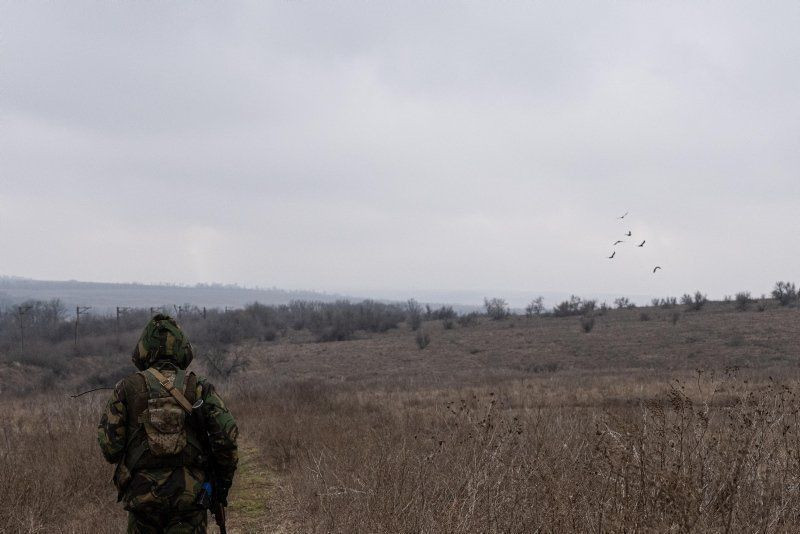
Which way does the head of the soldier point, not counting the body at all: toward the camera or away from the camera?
away from the camera

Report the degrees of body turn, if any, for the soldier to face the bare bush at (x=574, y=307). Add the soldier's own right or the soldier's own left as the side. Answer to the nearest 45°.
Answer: approximately 45° to the soldier's own right

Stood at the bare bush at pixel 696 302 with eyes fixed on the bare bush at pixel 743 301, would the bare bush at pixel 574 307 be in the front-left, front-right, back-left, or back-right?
back-right

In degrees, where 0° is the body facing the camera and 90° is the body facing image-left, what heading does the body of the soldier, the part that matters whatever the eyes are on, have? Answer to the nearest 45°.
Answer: approximately 180°

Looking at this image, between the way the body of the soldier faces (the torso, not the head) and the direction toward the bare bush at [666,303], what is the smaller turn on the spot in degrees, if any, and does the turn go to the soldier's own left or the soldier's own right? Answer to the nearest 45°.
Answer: approximately 45° to the soldier's own right

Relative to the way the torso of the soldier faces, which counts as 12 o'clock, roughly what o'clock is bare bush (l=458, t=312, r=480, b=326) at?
The bare bush is roughly at 1 o'clock from the soldier.

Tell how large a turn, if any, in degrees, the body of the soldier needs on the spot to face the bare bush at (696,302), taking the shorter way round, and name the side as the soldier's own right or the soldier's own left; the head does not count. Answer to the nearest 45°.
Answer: approximately 45° to the soldier's own right
